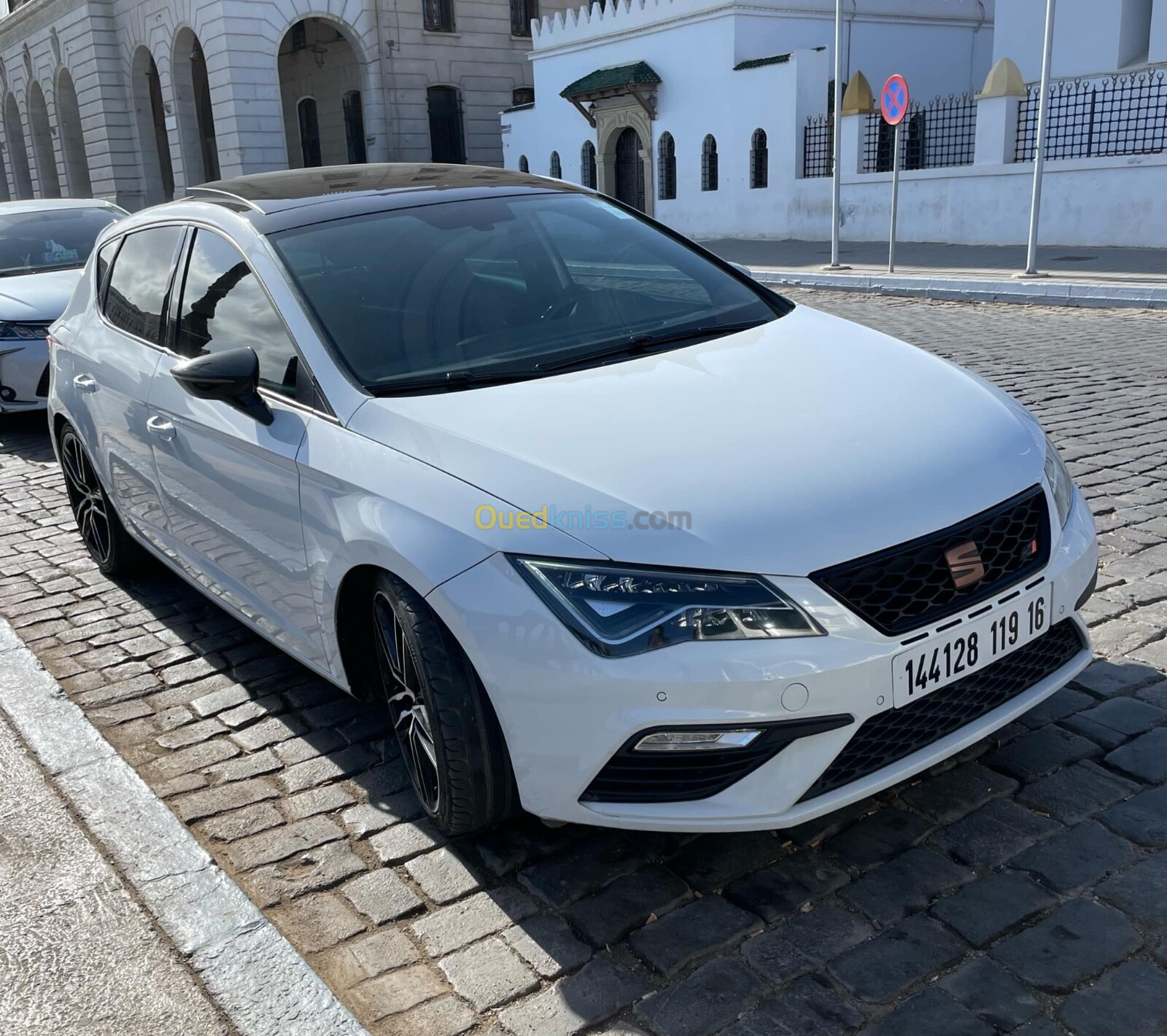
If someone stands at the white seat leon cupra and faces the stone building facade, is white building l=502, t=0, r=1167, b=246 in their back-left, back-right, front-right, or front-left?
front-right

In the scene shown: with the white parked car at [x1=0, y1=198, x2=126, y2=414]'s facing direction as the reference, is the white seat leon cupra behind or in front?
in front

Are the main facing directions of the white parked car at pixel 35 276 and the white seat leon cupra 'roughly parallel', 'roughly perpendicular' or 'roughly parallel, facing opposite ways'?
roughly parallel

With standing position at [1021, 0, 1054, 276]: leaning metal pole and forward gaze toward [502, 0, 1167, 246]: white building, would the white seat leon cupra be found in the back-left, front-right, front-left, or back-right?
back-left

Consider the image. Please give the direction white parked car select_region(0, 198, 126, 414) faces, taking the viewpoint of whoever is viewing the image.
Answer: facing the viewer and to the right of the viewer

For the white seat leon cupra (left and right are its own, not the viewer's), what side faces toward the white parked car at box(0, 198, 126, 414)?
back

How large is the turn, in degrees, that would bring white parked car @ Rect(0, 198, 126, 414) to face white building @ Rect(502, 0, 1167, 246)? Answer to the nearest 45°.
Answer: approximately 90° to its left

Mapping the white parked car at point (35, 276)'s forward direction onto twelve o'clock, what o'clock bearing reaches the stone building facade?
The stone building facade is roughly at 8 o'clock from the white parked car.

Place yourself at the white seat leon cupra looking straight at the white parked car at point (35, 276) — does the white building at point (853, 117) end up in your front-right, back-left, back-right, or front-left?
front-right

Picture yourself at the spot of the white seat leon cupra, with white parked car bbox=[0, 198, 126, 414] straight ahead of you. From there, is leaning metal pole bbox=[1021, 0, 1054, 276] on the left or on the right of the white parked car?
right

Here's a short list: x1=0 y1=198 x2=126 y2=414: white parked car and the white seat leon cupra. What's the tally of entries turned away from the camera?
0

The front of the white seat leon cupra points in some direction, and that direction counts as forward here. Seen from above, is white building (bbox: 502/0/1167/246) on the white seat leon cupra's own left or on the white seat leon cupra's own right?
on the white seat leon cupra's own left

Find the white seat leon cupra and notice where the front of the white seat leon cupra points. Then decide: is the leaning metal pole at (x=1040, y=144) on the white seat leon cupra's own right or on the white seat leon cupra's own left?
on the white seat leon cupra's own left
